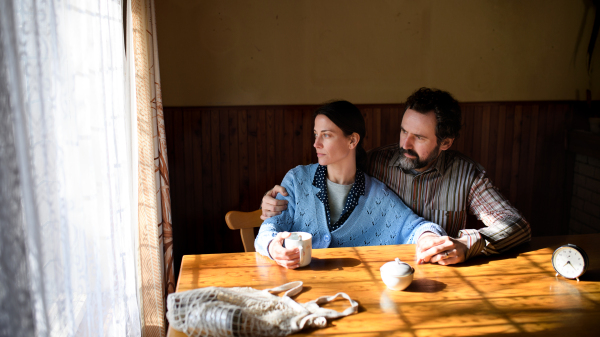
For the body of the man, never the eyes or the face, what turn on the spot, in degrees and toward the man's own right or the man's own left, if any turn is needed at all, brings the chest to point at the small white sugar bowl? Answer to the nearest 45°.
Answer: approximately 45° to the man's own left

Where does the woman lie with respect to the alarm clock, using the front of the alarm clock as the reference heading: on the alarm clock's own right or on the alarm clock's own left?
on the alarm clock's own right

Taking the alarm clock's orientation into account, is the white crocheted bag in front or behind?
in front

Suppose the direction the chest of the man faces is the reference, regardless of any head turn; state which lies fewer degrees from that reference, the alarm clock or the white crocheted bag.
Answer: the white crocheted bag

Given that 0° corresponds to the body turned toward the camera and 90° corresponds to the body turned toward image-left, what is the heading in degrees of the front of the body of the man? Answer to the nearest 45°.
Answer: approximately 45°
